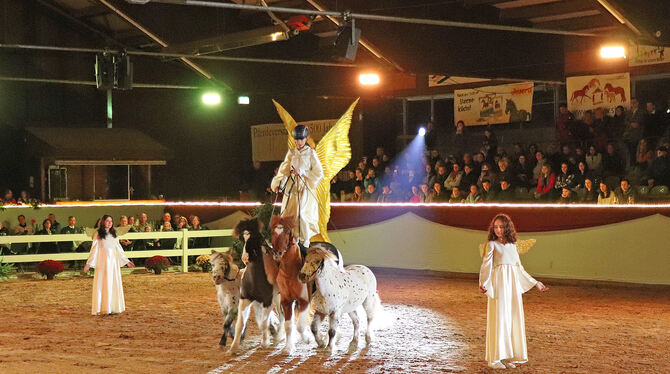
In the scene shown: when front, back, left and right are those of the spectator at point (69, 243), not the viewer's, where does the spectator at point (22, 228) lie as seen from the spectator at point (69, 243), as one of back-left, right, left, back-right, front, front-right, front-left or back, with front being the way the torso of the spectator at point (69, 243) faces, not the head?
back-right

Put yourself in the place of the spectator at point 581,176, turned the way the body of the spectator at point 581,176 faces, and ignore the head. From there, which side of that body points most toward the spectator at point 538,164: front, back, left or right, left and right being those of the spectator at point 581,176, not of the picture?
right

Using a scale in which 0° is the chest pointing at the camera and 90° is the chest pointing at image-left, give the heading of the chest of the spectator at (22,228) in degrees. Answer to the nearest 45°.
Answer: approximately 315°

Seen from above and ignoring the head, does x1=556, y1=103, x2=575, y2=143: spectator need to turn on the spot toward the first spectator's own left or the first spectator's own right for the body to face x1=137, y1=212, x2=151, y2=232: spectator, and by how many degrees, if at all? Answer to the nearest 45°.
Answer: approximately 45° to the first spectator's own right

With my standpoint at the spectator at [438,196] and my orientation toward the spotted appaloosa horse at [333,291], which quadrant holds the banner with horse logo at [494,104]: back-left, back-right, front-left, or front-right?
back-left

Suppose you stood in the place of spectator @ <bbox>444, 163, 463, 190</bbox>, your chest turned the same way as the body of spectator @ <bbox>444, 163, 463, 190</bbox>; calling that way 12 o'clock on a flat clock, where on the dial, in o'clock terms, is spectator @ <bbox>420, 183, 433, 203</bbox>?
spectator @ <bbox>420, 183, 433, 203</bbox> is roughly at 1 o'clock from spectator @ <bbox>444, 163, 463, 190</bbox>.

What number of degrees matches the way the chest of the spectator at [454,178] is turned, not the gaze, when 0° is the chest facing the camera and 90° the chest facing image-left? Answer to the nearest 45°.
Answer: approximately 45°

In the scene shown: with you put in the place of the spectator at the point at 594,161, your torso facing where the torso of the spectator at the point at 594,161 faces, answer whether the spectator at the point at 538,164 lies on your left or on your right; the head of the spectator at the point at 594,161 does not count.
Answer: on your right

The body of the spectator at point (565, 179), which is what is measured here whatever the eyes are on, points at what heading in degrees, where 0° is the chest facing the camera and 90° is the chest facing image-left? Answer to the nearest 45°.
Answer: approximately 45°

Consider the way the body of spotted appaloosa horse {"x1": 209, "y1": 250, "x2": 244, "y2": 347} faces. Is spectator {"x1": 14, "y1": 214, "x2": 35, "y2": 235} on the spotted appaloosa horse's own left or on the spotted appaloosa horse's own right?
on the spotted appaloosa horse's own right
